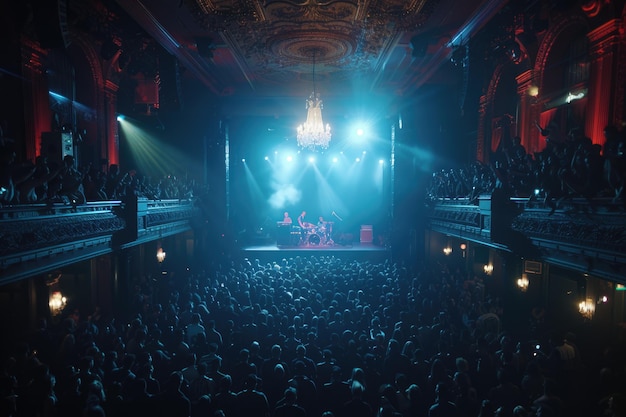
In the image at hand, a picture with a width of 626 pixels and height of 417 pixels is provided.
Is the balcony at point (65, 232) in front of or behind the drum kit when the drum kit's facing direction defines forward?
in front

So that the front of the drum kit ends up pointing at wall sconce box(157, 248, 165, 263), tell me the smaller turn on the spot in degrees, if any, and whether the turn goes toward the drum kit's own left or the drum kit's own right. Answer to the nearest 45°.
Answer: approximately 45° to the drum kit's own right

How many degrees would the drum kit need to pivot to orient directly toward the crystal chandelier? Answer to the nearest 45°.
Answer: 0° — it already faces it

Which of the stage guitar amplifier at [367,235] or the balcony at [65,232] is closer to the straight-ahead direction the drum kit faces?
the balcony

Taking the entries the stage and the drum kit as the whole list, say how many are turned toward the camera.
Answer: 2

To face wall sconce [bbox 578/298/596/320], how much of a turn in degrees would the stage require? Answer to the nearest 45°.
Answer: approximately 45° to its left

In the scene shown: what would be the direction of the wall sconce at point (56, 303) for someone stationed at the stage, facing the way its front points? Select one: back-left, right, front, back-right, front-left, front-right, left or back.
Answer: front-right

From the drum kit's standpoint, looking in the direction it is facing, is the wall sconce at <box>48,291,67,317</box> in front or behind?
in front
